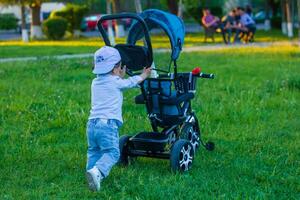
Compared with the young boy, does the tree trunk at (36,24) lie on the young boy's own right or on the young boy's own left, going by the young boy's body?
on the young boy's own left

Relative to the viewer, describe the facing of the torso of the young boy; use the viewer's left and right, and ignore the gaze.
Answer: facing away from the viewer and to the right of the viewer

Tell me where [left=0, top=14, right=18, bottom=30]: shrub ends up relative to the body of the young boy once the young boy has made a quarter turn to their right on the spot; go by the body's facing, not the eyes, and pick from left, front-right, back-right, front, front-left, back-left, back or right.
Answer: back-left

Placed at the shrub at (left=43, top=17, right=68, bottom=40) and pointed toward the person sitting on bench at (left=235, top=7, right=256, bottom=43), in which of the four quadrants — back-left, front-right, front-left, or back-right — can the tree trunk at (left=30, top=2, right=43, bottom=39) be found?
back-left

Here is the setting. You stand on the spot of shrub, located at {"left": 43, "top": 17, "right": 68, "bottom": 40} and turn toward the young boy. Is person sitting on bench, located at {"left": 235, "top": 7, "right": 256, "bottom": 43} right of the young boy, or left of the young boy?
left

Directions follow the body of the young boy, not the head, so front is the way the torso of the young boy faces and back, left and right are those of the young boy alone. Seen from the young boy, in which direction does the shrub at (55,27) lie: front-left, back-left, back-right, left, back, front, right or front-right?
front-left

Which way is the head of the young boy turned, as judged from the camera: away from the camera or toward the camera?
away from the camera

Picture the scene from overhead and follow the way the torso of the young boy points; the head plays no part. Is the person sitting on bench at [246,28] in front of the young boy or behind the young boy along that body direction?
in front
